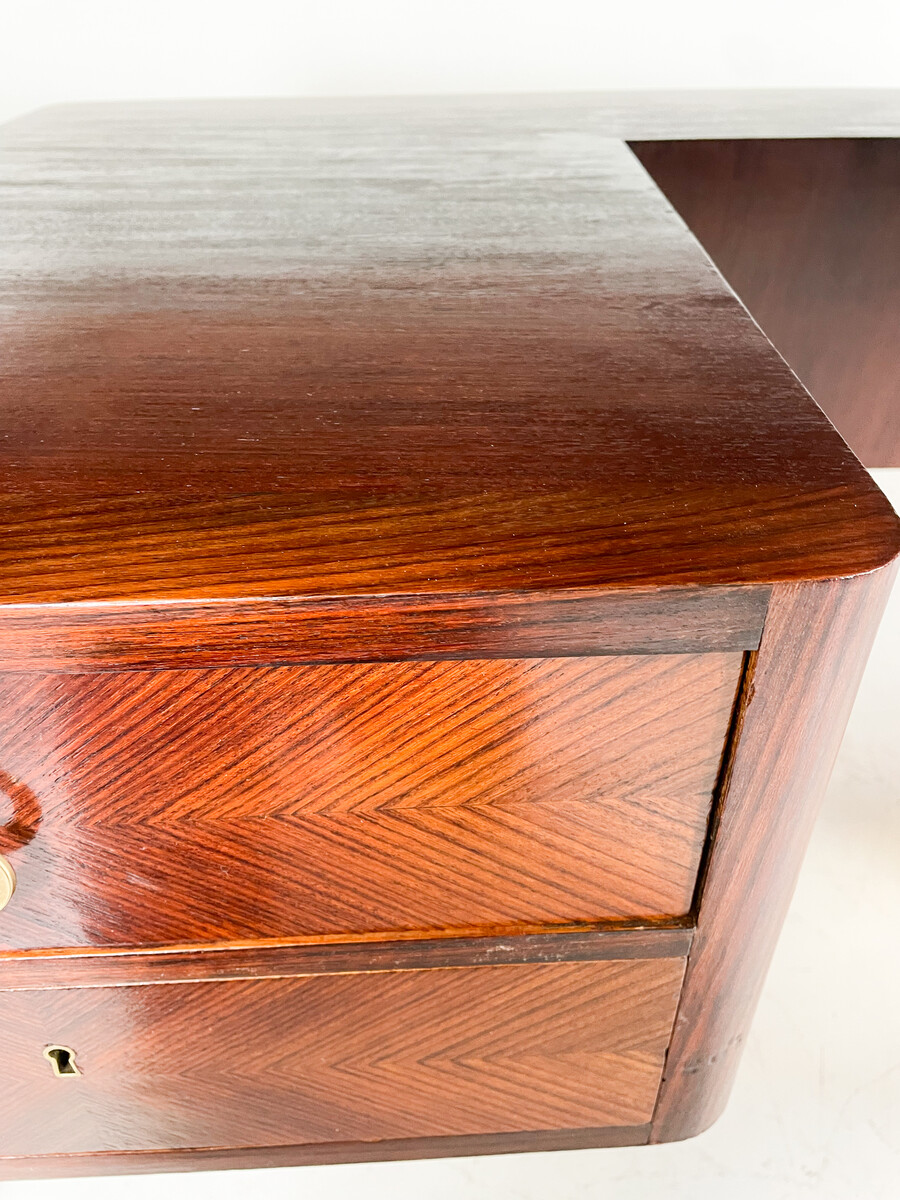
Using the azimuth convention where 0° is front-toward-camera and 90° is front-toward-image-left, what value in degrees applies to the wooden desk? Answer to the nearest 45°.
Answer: approximately 0°
